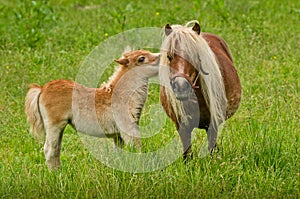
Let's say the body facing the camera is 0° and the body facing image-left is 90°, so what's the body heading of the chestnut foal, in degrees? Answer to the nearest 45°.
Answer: approximately 270°

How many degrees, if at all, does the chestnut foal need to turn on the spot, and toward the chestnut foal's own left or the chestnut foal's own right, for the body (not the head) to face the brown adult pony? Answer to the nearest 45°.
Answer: approximately 45° to the chestnut foal's own right
